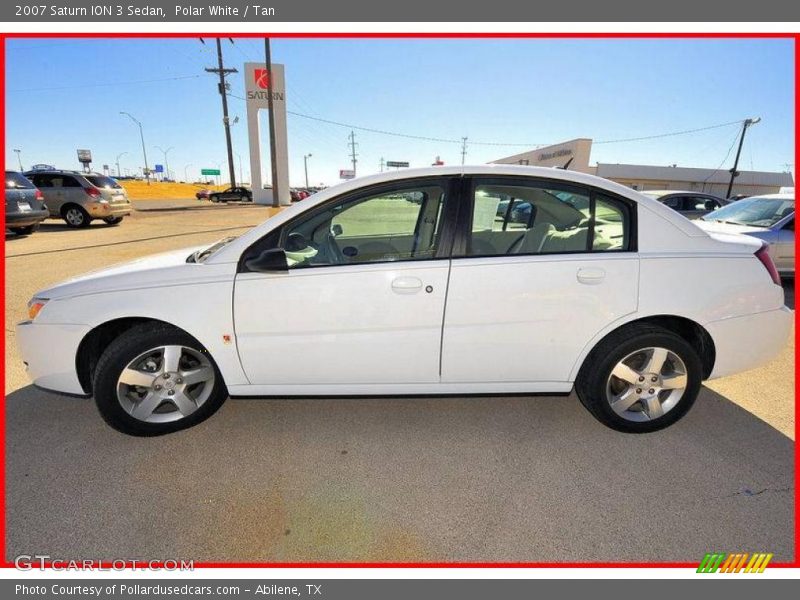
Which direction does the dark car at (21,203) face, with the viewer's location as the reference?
facing away from the viewer and to the left of the viewer

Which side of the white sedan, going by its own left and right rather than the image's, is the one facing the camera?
left

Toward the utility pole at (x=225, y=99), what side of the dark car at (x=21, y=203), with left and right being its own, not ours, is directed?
right

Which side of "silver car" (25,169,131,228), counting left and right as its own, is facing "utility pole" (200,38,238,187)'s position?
right

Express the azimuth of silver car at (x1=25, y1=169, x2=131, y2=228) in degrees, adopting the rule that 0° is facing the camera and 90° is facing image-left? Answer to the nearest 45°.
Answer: approximately 135°

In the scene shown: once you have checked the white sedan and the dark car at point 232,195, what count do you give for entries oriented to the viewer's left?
2

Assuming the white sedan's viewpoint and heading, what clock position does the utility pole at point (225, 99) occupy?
The utility pole is roughly at 2 o'clock from the white sedan.

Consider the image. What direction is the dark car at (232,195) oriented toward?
to the viewer's left
